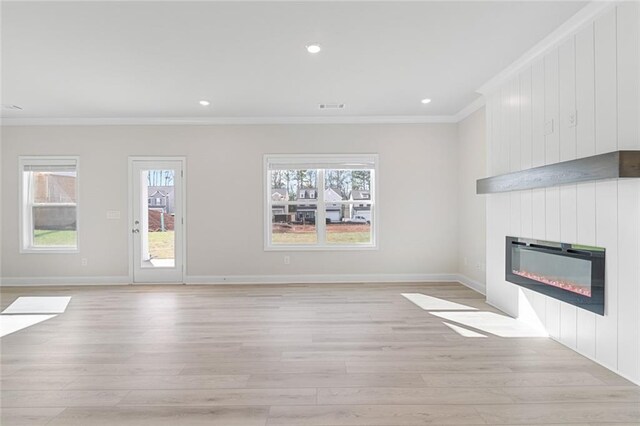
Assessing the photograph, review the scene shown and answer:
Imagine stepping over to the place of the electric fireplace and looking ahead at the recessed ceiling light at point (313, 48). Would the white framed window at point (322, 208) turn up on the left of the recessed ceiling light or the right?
right

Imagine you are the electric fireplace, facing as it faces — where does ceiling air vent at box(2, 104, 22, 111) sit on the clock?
The ceiling air vent is roughly at 1 o'clock from the electric fireplace.

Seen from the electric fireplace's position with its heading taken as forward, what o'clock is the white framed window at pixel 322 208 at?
The white framed window is roughly at 2 o'clock from the electric fireplace.

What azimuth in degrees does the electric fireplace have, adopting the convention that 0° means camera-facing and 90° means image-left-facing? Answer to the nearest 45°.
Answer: approximately 45°

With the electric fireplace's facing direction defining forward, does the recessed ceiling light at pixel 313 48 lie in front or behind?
in front
